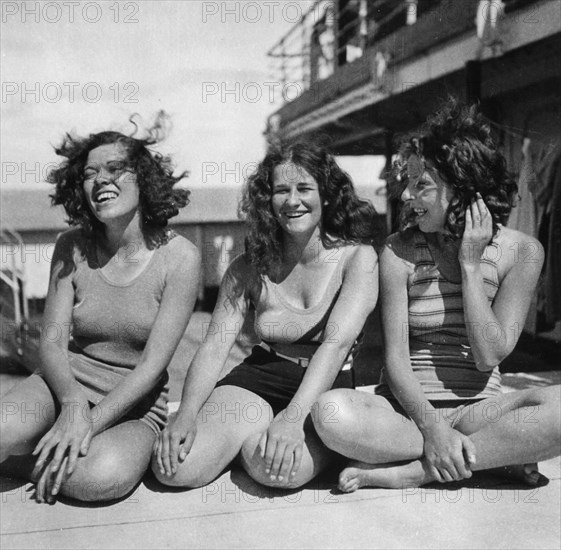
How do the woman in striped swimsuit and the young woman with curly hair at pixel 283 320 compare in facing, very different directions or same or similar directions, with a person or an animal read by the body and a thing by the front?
same or similar directions

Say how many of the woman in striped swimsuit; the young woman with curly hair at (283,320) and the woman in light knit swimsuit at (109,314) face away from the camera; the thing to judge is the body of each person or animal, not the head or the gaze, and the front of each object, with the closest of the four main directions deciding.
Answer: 0

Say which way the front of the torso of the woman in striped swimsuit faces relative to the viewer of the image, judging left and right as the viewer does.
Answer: facing the viewer

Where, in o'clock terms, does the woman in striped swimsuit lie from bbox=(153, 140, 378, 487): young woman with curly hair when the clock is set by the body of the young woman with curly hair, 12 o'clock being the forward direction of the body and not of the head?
The woman in striped swimsuit is roughly at 8 o'clock from the young woman with curly hair.

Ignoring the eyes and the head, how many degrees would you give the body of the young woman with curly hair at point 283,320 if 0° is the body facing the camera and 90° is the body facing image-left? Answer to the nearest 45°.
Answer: approximately 45°

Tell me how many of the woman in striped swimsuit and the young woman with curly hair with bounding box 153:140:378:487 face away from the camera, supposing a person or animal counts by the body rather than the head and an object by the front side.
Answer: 0

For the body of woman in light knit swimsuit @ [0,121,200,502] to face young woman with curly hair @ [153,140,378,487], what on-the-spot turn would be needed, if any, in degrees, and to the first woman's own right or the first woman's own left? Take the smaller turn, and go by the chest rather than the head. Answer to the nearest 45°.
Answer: approximately 135° to the first woman's own left

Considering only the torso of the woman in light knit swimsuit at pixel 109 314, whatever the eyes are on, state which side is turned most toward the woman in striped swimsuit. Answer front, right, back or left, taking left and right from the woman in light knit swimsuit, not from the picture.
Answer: left

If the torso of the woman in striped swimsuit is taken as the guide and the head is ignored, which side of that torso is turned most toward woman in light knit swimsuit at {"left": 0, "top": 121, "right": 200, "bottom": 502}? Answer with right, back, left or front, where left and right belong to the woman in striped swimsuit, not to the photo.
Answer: right

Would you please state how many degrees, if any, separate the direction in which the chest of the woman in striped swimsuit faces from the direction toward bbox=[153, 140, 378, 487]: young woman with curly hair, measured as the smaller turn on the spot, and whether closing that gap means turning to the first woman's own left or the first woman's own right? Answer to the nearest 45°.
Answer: approximately 90° to the first woman's own right

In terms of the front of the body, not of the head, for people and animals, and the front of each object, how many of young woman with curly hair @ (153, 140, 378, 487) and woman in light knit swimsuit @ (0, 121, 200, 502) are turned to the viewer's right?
0

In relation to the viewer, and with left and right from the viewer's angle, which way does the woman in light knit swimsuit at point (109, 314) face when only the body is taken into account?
facing the viewer and to the left of the viewer
